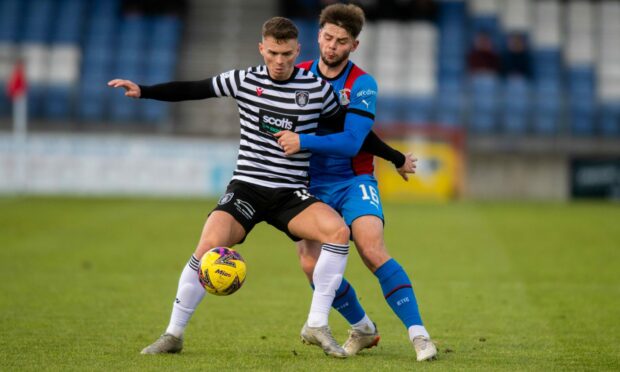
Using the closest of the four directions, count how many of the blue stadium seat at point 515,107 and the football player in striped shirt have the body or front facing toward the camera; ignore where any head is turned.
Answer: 2

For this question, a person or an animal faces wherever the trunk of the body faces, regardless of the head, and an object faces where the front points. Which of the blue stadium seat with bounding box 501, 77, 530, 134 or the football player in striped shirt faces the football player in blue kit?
the blue stadium seat

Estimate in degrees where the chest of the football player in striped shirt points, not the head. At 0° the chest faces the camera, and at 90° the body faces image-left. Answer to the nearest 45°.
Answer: approximately 0°

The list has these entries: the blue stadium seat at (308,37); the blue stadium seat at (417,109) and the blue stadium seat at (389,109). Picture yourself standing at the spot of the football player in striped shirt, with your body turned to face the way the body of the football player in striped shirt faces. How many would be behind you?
3

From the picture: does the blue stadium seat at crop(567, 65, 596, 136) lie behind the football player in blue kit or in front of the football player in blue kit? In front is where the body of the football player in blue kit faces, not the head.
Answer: behind

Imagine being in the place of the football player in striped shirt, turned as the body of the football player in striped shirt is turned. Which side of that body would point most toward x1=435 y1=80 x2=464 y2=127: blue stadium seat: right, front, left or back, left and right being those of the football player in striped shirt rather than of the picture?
back

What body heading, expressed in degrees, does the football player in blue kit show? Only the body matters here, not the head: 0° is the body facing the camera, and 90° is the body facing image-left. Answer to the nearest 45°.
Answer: approximately 45°

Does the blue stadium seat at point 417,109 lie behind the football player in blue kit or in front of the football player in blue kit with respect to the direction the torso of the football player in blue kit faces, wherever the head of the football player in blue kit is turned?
behind

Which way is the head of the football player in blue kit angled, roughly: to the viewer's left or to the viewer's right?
to the viewer's left

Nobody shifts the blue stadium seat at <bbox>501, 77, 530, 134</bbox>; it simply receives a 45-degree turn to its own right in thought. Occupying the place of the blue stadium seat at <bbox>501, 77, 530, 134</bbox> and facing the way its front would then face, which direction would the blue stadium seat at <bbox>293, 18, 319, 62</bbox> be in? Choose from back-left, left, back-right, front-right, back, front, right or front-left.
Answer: front-right
